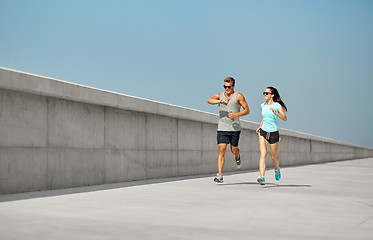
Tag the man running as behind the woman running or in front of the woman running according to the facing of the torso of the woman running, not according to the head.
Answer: in front

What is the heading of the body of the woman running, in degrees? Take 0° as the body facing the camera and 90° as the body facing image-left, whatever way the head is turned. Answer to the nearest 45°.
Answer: approximately 45°

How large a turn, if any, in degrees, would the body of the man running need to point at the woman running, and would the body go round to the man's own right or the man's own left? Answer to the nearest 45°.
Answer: approximately 135° to the man's own left

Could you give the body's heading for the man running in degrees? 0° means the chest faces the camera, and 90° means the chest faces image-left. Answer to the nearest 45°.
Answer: approximately 45°

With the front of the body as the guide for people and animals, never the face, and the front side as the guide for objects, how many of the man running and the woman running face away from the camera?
0
